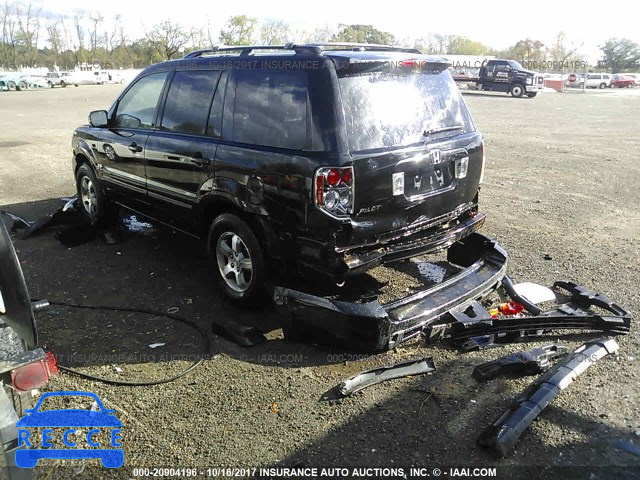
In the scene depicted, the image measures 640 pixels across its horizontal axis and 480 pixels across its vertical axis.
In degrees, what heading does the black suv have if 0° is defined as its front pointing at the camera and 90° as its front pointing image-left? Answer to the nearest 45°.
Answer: approximately 135°

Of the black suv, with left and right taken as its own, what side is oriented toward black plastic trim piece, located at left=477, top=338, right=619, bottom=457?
back

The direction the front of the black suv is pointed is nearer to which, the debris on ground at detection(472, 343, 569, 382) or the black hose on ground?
the black hose on ground

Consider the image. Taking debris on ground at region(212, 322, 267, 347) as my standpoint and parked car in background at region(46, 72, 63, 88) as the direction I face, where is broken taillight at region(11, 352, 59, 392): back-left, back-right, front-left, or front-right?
back-left

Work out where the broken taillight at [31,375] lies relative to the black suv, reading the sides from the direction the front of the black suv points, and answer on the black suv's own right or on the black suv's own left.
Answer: on the black suv's own left

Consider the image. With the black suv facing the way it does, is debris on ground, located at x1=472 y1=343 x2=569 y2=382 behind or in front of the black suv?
behind

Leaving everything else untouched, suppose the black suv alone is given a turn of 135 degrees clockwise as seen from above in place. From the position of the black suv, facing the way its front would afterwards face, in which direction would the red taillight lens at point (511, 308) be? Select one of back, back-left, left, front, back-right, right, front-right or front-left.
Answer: front
